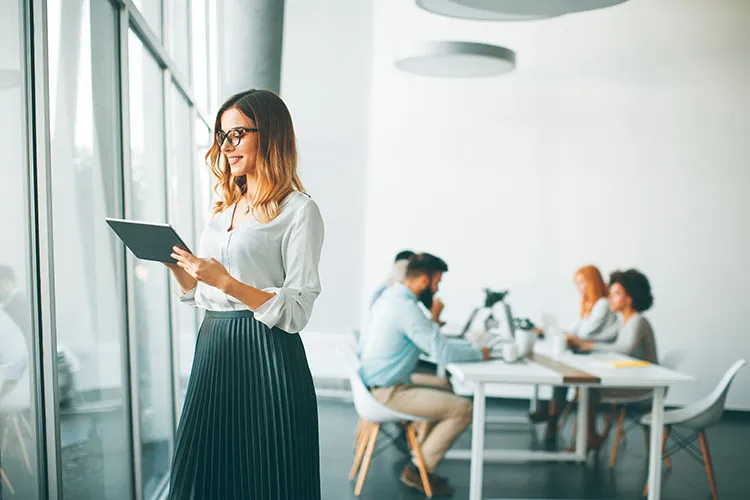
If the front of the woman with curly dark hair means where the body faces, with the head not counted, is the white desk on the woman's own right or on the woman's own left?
on the woman's own left

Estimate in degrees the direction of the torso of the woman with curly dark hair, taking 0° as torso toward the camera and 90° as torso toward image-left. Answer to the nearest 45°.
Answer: approximately 90°

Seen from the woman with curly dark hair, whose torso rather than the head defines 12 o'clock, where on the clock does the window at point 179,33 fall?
The window is roughly at 11 o'clock from the woman with curly dark hair.

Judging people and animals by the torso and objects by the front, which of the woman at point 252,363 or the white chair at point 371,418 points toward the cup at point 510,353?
the white chair

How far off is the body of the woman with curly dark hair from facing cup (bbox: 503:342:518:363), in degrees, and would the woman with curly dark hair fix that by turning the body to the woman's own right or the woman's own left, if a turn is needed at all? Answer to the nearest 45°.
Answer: approximately 45° to the woman's own left

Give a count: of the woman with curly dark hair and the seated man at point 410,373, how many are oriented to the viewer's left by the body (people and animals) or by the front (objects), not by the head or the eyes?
1

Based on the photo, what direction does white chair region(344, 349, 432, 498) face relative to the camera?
to the viewer's right

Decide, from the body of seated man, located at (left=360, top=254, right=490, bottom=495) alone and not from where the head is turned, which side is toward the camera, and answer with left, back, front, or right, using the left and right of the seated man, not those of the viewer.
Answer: right

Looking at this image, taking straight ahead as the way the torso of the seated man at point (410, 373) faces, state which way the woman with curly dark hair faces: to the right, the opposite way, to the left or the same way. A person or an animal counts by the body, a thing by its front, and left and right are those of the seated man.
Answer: the opposite way

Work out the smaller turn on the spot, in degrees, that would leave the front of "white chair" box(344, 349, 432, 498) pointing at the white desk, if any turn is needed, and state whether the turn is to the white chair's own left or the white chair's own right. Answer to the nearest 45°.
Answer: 0° — it already faces it
